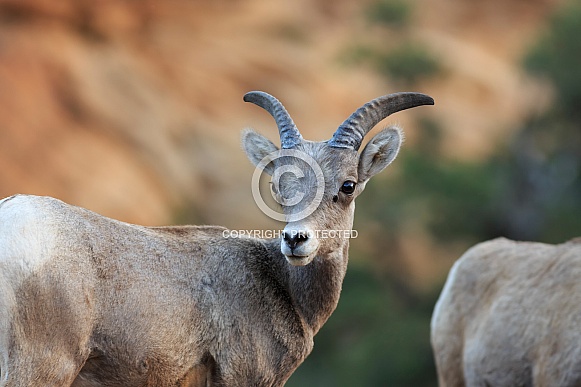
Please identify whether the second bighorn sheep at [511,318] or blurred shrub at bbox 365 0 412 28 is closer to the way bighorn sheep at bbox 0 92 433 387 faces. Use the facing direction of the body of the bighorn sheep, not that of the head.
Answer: the second bighorn sheep

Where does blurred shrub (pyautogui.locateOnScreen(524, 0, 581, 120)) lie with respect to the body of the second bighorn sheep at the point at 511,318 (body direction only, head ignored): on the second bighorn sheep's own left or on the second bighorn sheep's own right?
on the second bighorn sheep's own left

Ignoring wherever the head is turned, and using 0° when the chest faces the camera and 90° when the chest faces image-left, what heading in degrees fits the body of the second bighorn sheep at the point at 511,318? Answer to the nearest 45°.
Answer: approximately 270°

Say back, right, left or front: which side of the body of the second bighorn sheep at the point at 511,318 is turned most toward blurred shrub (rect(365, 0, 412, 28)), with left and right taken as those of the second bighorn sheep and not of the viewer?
left

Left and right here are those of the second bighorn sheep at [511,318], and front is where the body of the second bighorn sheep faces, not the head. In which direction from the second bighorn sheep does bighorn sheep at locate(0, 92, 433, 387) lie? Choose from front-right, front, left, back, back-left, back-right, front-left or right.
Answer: back-right

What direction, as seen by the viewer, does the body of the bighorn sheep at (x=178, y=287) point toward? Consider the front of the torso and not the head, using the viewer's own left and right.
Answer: facing to the right of the viewer

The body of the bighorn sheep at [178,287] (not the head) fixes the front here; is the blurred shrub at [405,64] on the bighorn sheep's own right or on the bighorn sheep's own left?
on the bighorn sheep's own left

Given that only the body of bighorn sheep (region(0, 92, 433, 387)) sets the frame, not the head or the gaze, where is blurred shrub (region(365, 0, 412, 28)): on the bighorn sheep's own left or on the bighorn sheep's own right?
on the bighorn sheep's own left

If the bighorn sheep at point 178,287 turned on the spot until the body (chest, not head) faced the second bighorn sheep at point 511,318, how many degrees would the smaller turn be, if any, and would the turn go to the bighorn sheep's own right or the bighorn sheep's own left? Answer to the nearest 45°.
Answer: approximately 45° to the bighorn sheep's own left

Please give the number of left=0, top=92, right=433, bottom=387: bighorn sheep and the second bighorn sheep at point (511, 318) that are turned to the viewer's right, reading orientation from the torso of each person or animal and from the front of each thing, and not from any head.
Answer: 2

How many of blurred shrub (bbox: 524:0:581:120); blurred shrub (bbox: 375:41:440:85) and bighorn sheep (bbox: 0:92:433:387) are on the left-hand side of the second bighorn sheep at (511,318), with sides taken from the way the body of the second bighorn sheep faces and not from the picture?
2
